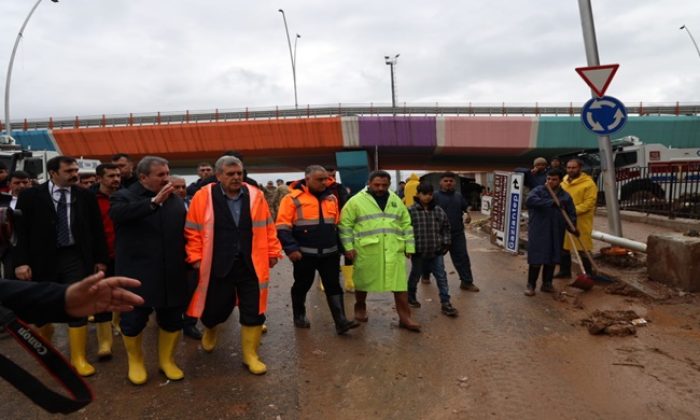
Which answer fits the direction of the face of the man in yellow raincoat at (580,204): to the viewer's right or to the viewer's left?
to the viewer's left

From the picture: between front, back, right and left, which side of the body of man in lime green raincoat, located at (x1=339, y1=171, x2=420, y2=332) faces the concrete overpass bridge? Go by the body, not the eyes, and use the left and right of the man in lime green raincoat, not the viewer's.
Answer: back

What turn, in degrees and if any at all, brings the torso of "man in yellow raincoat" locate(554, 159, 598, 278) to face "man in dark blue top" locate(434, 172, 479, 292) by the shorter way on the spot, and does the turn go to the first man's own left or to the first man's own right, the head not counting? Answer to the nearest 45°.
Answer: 0° — they already face them

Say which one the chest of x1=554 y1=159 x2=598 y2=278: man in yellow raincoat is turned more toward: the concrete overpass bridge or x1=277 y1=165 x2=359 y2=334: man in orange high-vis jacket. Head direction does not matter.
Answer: the man in orange high-vis jacket

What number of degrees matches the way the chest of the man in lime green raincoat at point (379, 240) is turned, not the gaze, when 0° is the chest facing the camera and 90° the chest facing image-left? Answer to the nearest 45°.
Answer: approximately 0°

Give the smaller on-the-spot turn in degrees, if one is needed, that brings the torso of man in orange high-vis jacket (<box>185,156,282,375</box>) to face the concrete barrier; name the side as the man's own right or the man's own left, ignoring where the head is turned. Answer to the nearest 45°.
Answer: approximately 90° to the man's own left

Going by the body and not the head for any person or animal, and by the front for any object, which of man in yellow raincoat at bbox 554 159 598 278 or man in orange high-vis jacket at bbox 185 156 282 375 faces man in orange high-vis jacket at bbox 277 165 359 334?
the man in yellow raincoat

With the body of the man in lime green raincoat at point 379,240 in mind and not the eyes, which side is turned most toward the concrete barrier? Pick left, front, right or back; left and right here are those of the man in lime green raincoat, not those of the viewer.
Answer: left

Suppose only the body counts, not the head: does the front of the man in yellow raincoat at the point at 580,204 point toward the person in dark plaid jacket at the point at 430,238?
yes

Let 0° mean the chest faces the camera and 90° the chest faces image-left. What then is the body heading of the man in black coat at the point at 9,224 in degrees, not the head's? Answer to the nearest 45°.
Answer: approximately 315°
